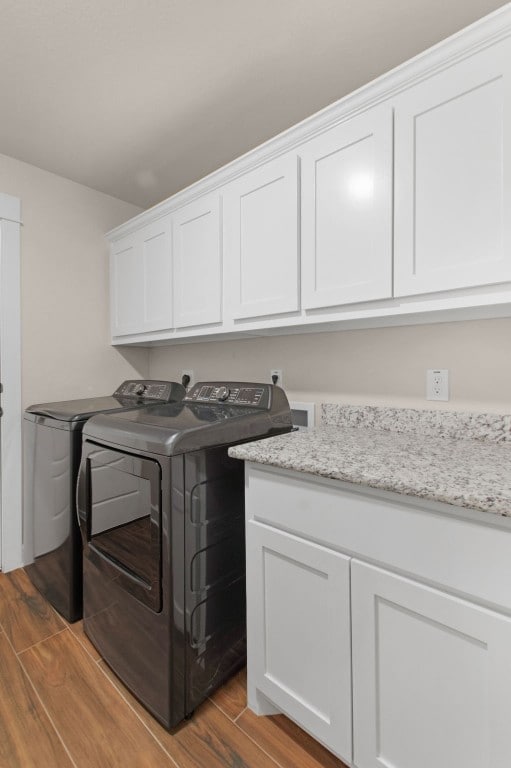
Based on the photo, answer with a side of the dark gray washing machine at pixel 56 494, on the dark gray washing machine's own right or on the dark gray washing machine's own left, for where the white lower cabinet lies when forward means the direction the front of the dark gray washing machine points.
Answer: on the dark gray washing machine's own left

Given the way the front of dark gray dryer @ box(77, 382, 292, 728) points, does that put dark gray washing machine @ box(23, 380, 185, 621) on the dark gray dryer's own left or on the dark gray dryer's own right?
on the dark gray dryer's own right

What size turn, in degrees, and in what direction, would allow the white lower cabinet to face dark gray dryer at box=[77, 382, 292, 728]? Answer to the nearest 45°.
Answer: approximately 45° to its right

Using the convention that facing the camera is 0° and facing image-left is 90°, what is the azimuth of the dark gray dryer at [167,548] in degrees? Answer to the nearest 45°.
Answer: approximately 45°

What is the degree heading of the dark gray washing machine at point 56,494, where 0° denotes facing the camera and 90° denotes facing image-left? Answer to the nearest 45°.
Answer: approximately 45°

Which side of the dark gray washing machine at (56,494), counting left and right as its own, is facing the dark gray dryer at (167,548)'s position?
left

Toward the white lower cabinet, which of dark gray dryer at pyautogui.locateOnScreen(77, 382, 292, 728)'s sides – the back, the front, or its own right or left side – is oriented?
left

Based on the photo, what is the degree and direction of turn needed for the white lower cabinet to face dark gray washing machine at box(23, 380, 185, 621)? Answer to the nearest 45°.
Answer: approximately 45° to its right
